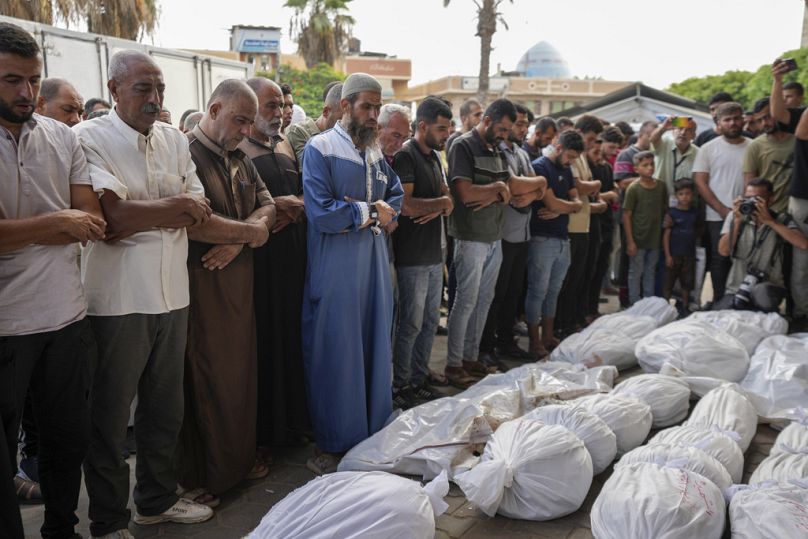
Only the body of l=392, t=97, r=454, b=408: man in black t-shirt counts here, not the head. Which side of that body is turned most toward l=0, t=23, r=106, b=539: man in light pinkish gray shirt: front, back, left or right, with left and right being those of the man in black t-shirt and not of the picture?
right

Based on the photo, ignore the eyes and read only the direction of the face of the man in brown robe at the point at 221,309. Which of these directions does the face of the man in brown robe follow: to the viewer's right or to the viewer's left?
to the viewer's right

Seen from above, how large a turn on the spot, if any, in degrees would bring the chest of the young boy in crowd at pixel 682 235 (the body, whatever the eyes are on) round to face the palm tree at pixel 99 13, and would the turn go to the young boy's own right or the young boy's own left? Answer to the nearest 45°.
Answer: approximately 90° to the young boy's own right

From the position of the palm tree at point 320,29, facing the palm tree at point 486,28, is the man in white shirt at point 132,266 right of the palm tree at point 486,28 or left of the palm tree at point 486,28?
right

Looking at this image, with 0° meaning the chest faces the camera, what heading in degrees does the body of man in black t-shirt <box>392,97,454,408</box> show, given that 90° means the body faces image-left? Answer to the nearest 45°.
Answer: approximately 315°

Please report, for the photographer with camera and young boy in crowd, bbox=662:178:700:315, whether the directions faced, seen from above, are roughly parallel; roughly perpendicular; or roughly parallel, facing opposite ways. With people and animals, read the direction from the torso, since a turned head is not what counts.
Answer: roughly parallel

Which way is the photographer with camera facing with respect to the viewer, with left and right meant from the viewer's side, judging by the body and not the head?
facing the viewer

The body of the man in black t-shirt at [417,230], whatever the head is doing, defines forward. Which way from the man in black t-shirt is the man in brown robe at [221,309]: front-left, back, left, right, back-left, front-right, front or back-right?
right

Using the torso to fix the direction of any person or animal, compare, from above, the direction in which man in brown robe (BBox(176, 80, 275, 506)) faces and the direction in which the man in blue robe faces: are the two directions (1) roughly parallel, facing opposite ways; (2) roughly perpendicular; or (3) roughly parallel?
roughly parallel

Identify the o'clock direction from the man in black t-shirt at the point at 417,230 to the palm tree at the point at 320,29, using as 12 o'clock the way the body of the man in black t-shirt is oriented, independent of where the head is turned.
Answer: The palm tree is roughly at 7 o'clock from the man in black t-shirt.

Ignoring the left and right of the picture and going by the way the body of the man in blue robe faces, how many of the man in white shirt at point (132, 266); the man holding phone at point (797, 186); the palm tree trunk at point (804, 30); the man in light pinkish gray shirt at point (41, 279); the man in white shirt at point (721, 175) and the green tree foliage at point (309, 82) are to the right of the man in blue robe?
2

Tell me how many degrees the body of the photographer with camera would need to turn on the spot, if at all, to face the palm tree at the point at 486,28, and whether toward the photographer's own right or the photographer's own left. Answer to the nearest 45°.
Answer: approximately 135° to the photographer's own right

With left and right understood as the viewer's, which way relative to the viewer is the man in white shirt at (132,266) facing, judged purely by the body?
facing the viewer and to the right of the viewer

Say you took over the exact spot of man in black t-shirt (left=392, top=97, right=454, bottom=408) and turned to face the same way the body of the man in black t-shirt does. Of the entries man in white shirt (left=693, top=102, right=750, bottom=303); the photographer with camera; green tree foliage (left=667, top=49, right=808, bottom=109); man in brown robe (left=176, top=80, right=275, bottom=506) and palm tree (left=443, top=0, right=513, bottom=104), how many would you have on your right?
1

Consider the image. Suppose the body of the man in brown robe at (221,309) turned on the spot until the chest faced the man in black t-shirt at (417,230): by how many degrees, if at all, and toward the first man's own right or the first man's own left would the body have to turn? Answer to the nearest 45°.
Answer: approximately 90° to the first man's own left
